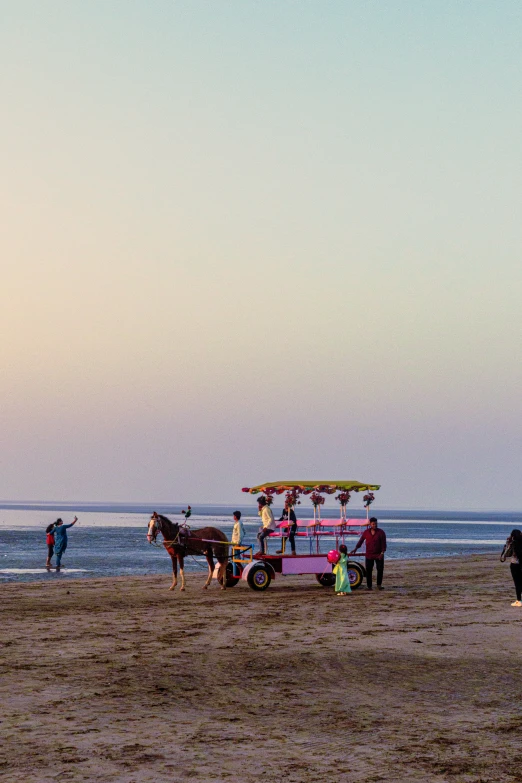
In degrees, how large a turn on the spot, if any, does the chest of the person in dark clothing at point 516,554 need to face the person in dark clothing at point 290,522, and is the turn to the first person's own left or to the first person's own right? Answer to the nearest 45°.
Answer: approximately 45° to the first person's own right

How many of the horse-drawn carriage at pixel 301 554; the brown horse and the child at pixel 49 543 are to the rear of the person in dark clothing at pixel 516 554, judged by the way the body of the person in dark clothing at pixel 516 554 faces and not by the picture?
0

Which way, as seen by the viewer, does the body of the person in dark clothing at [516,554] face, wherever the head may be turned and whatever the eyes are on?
to the viewer's left

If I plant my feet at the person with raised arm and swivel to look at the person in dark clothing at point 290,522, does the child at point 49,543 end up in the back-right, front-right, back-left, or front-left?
back-left

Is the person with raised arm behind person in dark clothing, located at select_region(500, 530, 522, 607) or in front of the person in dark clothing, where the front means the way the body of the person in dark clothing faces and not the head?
in front

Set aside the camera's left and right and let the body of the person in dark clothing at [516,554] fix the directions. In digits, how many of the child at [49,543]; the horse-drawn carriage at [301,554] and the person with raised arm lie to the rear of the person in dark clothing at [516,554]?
0

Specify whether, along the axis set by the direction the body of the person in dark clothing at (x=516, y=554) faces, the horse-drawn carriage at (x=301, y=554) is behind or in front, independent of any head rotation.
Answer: in front
